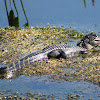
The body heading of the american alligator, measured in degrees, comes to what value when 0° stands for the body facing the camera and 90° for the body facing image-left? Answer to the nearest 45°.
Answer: approximately 270°
